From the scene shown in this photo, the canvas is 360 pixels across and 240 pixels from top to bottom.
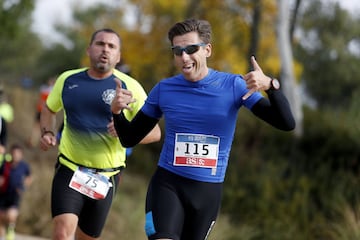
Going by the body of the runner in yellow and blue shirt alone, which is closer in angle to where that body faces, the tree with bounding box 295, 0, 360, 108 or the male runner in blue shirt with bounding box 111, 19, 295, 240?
the male runner in blue shirt

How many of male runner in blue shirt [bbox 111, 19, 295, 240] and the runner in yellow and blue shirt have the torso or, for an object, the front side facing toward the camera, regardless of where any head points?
2

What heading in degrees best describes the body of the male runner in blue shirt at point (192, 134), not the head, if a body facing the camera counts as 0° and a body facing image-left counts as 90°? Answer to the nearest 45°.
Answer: approximately 0°

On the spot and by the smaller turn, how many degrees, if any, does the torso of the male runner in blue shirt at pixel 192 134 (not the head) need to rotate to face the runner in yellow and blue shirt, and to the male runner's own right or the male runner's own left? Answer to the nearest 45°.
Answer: approximately 135° to the male runner's own right

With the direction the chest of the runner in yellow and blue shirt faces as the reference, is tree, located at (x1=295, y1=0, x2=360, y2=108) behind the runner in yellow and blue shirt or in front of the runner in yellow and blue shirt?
behind

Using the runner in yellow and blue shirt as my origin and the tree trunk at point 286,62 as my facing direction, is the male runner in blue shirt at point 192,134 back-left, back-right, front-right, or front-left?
back-right

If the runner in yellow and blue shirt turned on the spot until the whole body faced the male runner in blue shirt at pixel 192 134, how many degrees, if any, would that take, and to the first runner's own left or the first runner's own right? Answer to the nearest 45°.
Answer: approximately 45° to the first runner's own left

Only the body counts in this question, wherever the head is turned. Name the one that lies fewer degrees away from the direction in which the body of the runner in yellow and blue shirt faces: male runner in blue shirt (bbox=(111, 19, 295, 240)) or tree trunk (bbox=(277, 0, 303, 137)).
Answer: the male runner in blue shirt

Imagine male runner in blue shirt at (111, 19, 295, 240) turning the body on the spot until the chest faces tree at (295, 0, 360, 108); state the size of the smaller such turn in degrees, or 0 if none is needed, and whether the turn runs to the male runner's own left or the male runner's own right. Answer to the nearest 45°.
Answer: approximately 180°

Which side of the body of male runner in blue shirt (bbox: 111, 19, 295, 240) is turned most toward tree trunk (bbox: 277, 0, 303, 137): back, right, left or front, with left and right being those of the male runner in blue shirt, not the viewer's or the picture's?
back

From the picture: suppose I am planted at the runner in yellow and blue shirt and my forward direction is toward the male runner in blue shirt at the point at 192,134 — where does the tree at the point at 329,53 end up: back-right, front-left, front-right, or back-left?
back-left

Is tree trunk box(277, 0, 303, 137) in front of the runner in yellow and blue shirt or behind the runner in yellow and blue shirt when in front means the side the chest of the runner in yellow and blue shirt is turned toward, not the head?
behind
